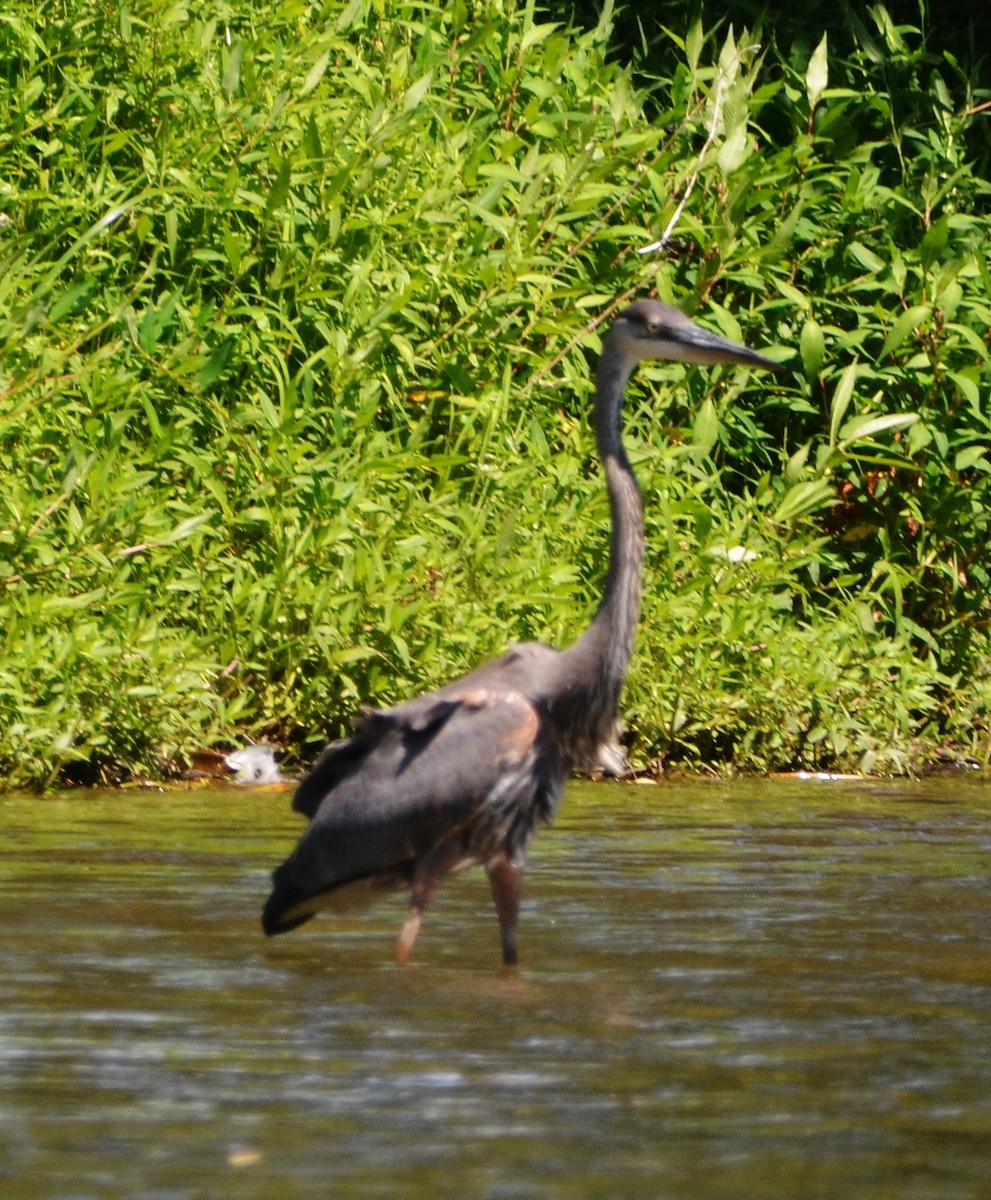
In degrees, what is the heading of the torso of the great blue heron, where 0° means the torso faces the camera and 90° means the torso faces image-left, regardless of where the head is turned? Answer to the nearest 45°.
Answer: approximately 270°
